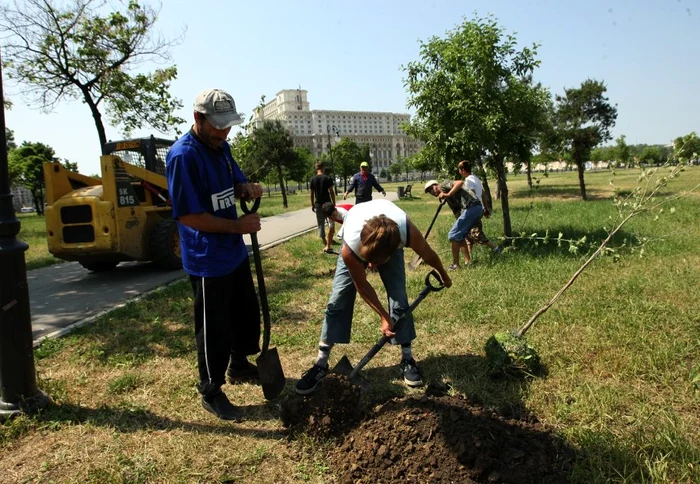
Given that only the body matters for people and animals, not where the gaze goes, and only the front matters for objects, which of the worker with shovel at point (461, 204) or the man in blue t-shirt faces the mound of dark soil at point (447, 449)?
the man in blue t-shirt

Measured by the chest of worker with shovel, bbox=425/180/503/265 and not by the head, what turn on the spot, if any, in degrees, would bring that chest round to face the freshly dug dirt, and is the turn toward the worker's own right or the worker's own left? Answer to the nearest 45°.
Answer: approximately 90° to the worker's own left

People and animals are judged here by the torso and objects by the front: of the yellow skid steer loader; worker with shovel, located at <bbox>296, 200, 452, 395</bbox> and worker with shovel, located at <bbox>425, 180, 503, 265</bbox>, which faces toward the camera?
worker with shovel, located at <bbox>296, 200, 452, 395</bbox>

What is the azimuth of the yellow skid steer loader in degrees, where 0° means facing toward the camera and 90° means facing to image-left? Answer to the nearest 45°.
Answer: approximately 225°

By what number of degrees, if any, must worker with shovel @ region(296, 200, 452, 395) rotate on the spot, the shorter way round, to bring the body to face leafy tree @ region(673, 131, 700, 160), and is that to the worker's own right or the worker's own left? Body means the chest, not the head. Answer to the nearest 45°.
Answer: approximately 90° to the worker's own left

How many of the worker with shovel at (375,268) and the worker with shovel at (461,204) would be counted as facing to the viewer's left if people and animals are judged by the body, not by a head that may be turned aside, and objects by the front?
1

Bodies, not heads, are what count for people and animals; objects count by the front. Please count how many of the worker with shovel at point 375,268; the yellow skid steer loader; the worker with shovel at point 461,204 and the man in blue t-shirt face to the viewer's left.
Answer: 1

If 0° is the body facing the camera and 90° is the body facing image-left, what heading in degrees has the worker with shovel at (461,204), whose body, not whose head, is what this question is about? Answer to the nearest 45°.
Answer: approximately 90°

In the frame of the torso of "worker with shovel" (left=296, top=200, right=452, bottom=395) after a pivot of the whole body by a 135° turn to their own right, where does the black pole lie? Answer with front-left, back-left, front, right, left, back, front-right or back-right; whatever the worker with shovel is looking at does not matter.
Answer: front-left

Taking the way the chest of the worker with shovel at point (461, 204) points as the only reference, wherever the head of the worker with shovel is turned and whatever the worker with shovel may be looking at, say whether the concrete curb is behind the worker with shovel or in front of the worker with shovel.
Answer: in front

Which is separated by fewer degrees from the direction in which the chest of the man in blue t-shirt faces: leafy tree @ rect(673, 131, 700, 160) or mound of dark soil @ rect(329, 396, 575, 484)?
the mound of dark soil

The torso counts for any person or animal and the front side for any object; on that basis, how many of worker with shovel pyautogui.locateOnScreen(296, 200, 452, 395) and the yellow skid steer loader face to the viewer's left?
0

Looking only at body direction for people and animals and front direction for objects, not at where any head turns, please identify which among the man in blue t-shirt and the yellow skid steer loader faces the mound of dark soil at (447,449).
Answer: the man in blue t-shirt
